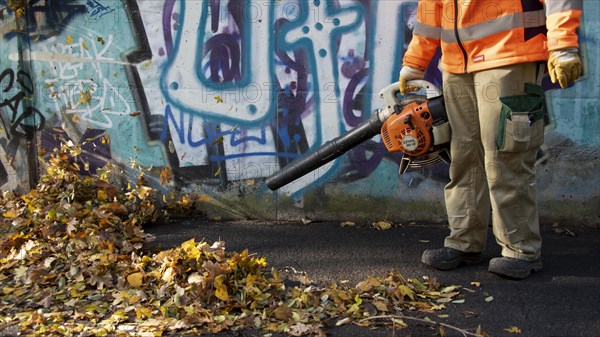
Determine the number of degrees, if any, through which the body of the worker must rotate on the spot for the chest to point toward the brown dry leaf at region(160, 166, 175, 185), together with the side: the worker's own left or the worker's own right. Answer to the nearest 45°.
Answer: approximately 45° to the worker's own right

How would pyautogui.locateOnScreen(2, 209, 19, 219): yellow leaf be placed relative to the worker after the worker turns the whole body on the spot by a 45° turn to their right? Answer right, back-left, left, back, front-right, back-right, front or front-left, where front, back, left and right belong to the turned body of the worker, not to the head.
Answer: front

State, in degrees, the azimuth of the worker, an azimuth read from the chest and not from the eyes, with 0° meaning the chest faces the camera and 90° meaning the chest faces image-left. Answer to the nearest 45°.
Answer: approximately 45°

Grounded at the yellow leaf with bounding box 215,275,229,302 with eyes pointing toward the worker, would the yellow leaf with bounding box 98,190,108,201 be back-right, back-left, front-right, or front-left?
back-left

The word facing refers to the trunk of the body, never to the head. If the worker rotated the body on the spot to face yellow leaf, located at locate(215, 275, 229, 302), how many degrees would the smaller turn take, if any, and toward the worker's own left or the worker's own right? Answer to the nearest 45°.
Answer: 0° — they already face it

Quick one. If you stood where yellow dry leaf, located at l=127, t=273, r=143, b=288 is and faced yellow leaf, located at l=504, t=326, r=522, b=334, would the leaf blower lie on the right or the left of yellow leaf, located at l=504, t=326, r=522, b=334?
left

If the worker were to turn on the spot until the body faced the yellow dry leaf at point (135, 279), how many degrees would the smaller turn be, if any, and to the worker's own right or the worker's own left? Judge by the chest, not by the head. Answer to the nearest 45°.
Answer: approximately 45° to the worker's own right

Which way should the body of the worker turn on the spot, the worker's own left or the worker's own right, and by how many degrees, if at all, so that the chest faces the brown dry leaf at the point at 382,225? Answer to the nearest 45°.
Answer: approximately 90° to the worker's own right
